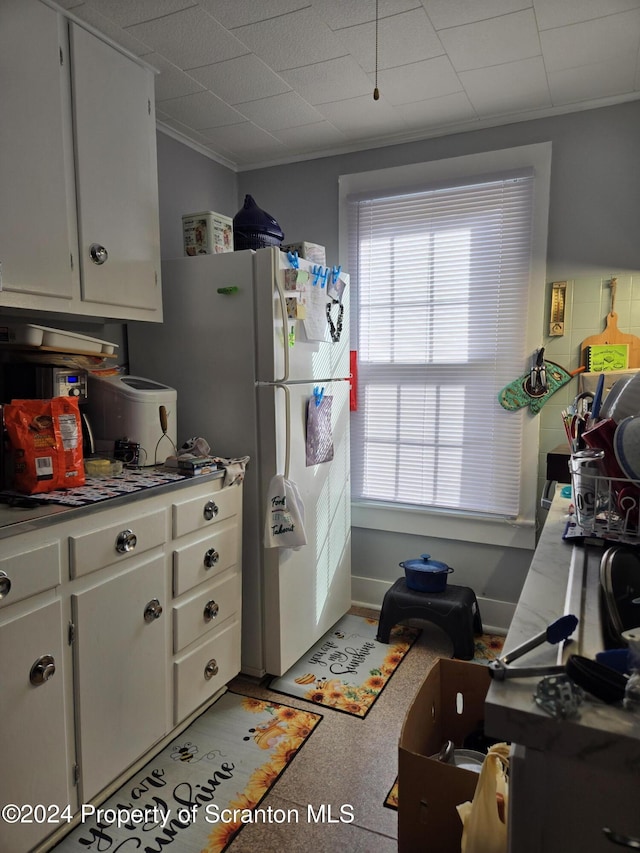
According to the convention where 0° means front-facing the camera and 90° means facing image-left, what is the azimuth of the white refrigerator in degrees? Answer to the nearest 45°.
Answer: approximately 315°

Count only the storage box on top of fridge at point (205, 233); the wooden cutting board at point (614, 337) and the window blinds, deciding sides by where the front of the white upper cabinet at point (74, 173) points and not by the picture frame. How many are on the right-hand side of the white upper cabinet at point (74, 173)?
0

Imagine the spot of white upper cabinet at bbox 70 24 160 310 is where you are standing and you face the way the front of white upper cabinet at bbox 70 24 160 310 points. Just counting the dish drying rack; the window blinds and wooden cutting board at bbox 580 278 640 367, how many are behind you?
0

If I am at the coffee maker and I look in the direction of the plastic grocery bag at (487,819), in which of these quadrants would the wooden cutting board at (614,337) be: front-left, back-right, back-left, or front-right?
front-left

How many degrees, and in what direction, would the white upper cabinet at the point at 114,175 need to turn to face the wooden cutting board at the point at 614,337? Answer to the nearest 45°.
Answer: approximately 45° to its left

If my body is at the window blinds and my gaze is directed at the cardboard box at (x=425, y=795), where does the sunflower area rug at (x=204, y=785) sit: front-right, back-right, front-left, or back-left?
front-right

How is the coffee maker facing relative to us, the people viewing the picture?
facing the viewer and to the right of the viewer

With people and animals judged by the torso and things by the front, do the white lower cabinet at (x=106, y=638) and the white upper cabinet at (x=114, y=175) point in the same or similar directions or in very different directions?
same or similar directions

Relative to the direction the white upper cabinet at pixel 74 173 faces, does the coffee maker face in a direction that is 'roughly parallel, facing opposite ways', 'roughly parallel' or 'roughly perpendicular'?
roughly parallel

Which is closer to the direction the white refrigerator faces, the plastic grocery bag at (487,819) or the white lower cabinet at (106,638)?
the plastic grocery bag

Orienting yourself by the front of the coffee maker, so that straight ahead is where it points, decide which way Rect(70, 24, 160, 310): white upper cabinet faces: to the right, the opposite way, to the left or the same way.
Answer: the same way

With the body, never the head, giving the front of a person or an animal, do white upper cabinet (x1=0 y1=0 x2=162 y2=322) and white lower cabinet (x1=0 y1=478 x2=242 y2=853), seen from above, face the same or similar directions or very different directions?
same or similar directions

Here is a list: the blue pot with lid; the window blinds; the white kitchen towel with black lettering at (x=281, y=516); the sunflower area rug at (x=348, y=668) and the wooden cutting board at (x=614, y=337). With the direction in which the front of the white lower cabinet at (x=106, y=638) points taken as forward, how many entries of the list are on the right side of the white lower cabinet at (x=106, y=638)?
0
